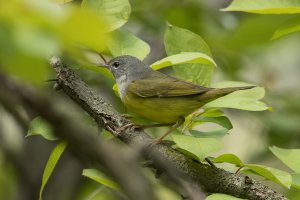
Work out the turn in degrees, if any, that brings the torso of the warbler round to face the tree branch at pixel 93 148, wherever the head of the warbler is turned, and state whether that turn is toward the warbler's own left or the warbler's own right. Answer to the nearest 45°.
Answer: approximately 90° to the warbler's own left

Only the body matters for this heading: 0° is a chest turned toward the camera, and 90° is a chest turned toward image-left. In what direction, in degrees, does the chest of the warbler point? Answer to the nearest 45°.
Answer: approximately 90°

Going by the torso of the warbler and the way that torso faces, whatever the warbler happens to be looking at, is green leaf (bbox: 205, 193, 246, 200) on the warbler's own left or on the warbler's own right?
on the warbler's own left

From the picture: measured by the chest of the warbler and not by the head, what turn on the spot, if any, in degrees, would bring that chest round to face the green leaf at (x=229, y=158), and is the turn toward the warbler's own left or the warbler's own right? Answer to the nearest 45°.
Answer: approximately 180°

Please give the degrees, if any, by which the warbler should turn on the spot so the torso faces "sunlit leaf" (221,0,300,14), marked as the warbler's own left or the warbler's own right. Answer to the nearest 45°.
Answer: approximately 135° to the warbler's own left

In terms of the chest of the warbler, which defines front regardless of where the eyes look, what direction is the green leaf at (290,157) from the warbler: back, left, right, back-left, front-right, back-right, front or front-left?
back-left
